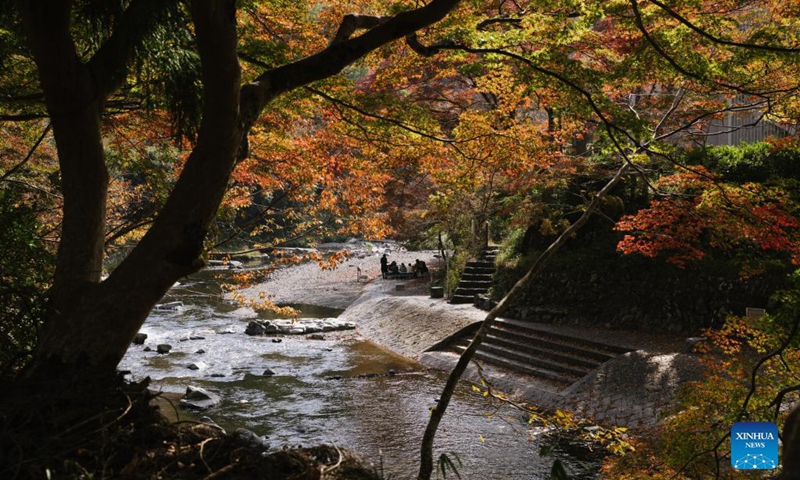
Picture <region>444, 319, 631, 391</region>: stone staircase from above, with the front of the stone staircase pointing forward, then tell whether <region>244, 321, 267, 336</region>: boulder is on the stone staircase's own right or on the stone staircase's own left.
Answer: on the stone staircase's own right

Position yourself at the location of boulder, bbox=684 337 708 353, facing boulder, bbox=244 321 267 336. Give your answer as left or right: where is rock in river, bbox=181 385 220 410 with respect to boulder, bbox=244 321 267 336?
left

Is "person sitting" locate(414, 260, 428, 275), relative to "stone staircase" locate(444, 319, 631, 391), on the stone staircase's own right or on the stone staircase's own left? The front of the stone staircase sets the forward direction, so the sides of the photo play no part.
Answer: on the stone staircase's own right

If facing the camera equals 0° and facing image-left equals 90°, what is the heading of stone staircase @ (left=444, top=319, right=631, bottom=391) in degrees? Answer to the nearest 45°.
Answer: approximately 45°

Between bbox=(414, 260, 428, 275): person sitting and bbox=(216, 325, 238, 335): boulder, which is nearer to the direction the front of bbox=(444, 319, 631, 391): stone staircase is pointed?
the boulder

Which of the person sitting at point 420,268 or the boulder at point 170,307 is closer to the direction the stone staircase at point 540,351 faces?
the boulder

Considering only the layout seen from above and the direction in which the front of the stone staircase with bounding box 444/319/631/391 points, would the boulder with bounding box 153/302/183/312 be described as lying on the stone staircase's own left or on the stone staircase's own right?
on the stone staircase's own right

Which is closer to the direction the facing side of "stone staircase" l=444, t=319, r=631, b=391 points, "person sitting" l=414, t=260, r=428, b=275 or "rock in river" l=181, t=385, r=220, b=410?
the rock in river

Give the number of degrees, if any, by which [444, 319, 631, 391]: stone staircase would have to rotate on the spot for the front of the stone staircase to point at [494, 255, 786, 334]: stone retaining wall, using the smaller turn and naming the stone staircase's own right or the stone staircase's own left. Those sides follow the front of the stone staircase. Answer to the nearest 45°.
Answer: approximately 180°

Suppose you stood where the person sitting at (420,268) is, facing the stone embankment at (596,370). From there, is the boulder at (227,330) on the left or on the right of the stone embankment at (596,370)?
right

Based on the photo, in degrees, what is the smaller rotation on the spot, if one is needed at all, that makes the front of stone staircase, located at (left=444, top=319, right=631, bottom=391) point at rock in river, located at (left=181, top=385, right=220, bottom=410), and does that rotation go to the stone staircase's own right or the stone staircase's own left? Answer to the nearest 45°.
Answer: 0° — it already faces it
